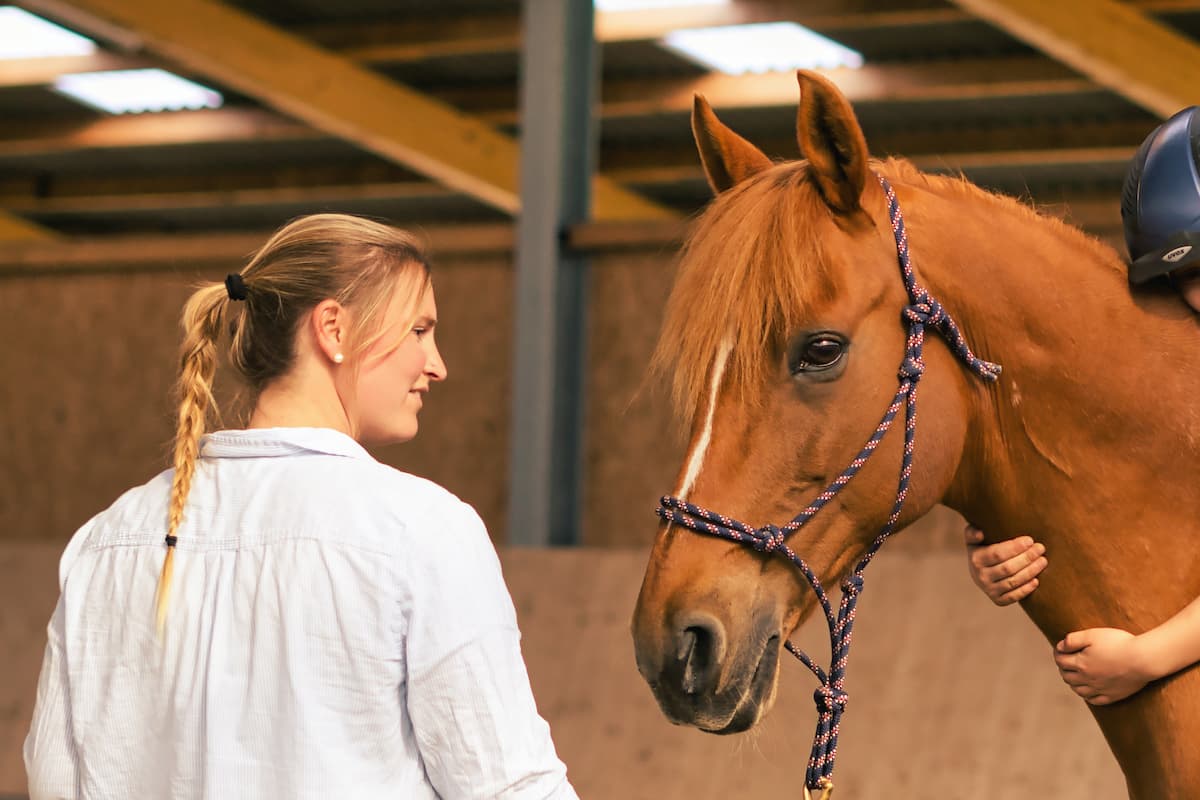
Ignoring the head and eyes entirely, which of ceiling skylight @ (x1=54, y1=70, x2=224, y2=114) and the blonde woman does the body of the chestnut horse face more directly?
the blonde woman

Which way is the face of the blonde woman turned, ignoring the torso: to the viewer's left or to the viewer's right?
to the viewer's right

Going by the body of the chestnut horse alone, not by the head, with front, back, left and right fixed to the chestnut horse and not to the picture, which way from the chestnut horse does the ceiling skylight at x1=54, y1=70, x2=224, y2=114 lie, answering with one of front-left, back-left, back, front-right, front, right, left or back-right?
right

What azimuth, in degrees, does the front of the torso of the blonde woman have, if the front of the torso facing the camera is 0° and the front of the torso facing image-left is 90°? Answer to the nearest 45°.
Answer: approximately 225°

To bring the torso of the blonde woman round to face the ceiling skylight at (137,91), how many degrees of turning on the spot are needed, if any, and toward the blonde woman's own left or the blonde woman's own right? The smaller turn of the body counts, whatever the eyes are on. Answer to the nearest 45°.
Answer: approximately 45° to the blonde woman's own left

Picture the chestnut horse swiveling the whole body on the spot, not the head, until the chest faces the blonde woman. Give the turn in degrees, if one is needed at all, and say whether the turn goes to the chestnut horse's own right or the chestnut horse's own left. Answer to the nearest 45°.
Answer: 0° — it already faces them

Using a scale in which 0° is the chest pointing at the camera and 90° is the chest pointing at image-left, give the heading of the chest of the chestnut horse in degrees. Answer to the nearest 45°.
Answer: approximately 45°
